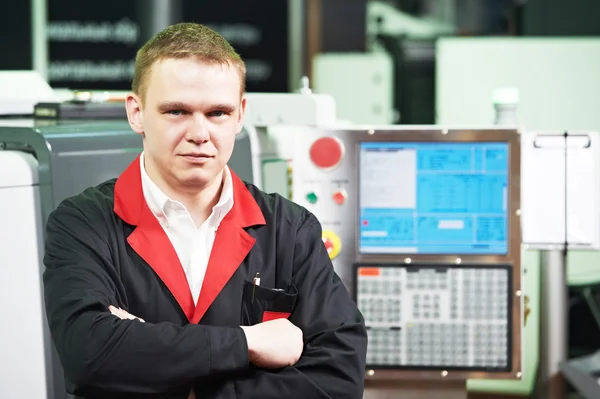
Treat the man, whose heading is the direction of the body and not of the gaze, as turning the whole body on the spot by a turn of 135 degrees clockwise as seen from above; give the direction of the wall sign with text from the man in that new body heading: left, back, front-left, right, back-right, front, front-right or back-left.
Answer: front-right

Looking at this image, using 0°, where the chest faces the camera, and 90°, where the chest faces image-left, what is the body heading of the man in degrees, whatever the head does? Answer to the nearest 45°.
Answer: approximately 0°
